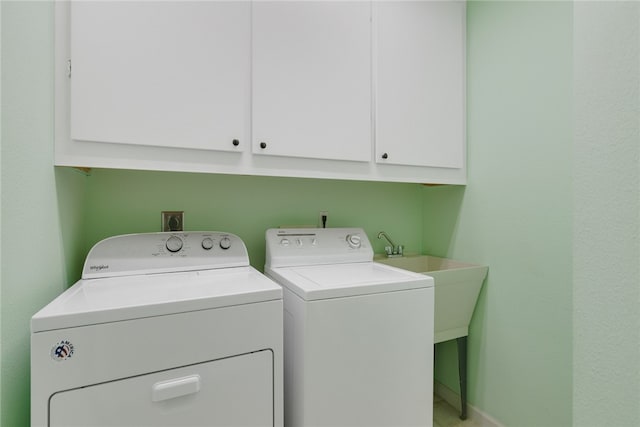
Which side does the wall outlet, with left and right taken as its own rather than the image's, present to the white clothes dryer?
front

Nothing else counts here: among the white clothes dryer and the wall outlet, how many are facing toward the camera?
2

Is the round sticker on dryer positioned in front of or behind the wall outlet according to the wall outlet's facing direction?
in front

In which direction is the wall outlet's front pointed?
toward the camera

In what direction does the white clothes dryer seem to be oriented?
toward the camera

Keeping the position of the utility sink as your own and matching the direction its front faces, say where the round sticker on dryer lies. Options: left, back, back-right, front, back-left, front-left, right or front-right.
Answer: right

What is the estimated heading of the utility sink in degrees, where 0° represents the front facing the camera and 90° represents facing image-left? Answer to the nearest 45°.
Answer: approximately 315°

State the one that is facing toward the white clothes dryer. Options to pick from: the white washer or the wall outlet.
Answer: the wall outlet

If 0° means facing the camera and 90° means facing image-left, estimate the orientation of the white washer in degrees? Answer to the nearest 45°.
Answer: approximately 315°

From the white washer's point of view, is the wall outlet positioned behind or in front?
behind
